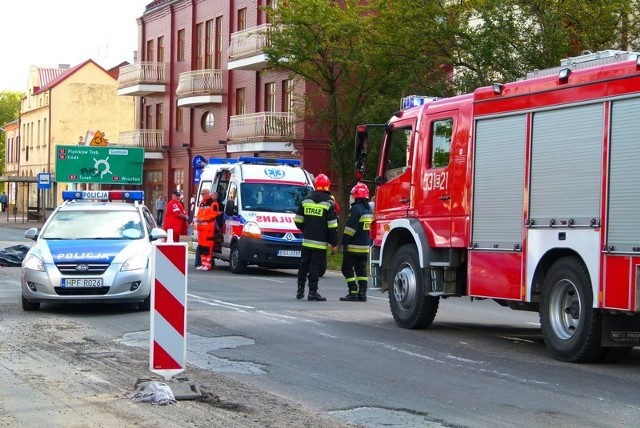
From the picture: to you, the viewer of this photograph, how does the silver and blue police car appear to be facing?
facing the viewer

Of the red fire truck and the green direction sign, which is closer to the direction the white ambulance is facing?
the red fire truck

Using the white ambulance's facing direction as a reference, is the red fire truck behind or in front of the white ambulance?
in front

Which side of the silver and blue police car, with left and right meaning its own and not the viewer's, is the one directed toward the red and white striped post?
front

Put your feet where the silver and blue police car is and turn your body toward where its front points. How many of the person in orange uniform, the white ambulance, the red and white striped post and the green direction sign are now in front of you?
1

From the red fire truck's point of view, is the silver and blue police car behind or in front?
in front

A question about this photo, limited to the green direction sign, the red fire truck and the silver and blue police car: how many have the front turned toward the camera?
2

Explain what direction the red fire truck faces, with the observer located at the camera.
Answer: facing away from the viewer and to the left of the viewer

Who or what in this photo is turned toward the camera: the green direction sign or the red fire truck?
the green direction sign

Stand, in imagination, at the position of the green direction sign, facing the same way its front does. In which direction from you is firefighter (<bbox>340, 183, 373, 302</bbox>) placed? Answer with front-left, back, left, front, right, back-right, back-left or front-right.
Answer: front

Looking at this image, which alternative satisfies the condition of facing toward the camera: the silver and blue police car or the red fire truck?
the silver and blue police car

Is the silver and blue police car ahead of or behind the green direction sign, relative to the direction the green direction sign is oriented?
ahead

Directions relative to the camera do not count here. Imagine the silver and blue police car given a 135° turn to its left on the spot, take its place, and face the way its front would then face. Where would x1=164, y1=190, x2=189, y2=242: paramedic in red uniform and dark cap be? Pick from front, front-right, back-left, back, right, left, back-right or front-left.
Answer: front-left

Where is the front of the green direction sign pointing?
toward the camera
